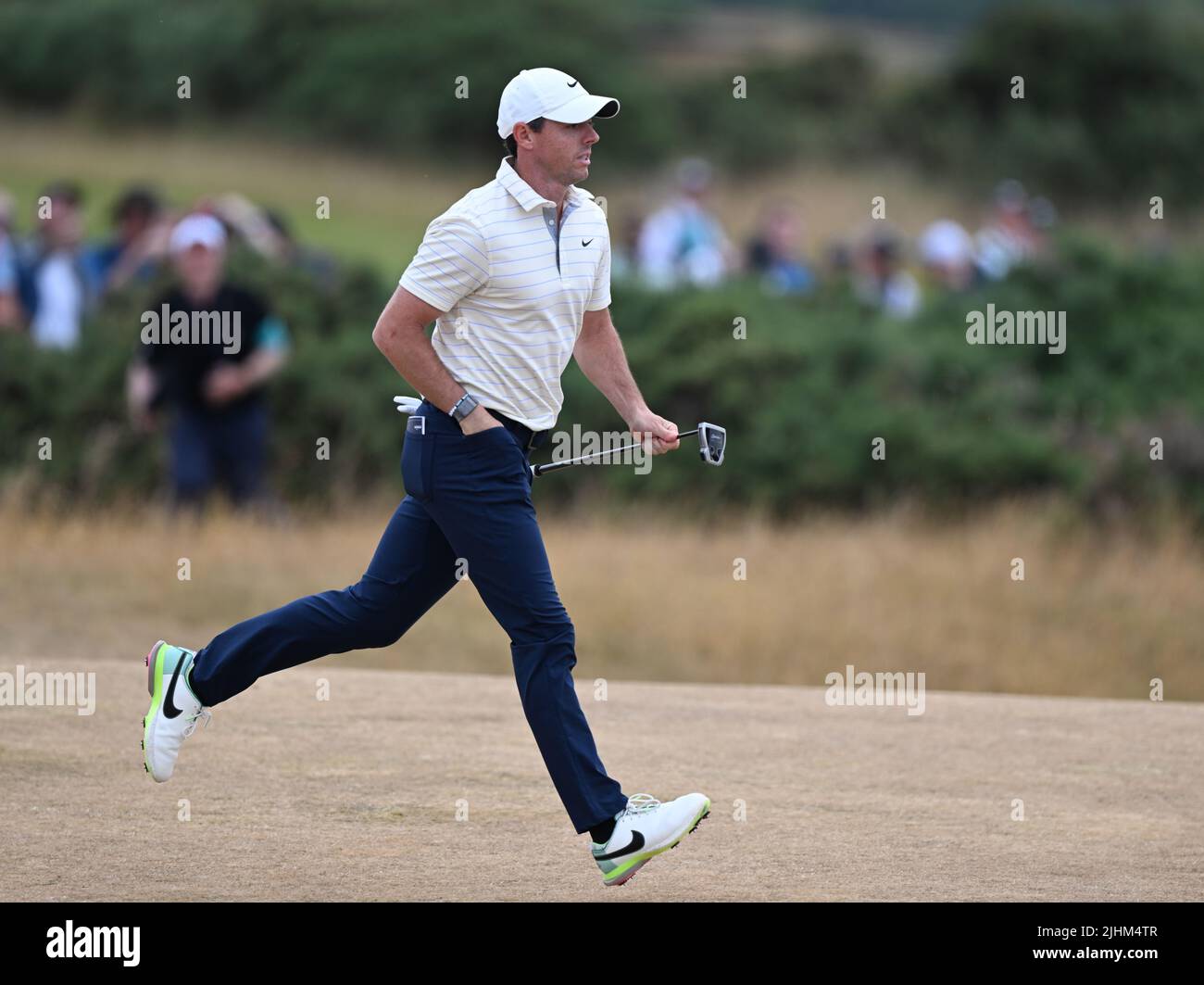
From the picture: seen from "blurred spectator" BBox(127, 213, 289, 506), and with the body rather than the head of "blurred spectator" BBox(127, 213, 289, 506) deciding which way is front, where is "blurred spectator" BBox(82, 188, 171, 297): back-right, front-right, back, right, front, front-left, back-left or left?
back

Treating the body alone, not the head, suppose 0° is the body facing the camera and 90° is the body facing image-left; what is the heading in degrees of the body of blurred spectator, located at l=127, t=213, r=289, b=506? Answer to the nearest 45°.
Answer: approximately 0°

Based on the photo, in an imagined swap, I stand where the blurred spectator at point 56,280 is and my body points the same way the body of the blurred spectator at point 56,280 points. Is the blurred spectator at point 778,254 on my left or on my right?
on my left

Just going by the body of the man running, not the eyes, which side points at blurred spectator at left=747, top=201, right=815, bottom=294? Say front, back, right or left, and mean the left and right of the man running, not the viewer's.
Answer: left

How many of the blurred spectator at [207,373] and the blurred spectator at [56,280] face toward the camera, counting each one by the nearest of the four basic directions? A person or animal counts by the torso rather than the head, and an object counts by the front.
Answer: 2

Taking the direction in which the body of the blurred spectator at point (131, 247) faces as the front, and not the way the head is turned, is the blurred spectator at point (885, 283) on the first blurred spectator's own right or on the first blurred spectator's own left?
on the first blurred spectator's own left

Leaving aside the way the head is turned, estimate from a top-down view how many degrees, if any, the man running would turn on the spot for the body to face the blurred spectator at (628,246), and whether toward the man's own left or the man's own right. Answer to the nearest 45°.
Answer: approximately 90° to the man's own left

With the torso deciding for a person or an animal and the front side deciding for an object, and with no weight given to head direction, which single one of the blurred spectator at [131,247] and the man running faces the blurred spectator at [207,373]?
the blurred spectator at [131,247]

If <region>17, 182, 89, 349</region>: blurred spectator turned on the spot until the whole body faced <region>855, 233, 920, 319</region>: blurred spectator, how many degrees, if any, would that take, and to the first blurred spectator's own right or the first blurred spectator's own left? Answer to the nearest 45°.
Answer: approximately 90° to the first blurred spectator's own left

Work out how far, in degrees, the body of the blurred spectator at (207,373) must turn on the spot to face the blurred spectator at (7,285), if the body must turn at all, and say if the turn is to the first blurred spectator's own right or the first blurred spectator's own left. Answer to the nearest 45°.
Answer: approximately 135° to the first blurred spectator's own right

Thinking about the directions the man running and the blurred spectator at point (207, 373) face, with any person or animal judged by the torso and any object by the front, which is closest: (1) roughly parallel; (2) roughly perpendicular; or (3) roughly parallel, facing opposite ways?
roughly perpendicular

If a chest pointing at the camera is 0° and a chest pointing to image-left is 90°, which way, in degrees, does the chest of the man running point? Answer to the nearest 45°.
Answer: approximately 270°

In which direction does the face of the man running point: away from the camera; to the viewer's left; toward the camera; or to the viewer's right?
to the viewer's right
